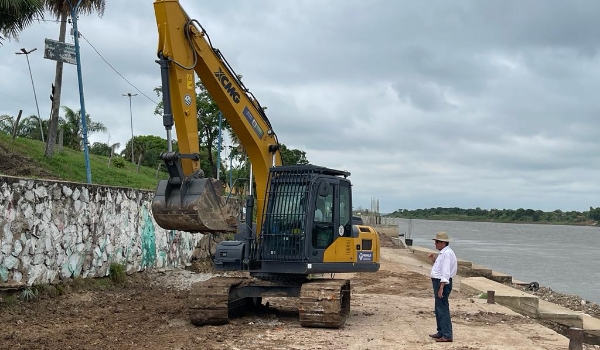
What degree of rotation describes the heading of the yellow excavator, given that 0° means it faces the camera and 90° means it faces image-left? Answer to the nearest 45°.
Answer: approximately 45°

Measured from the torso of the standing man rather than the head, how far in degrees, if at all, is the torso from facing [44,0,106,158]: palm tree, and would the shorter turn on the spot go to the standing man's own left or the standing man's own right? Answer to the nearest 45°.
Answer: approximately 45° to the standing man's own right

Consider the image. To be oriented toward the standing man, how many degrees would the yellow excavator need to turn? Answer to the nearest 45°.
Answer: approximately 135° to its left

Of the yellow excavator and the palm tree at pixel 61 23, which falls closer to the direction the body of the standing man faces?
the yellow excavator

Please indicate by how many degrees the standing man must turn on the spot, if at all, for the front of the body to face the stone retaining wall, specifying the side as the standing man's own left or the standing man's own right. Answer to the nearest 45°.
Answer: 0° — they already face it

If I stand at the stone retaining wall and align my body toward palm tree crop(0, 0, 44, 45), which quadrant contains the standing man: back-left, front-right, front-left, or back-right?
back-right

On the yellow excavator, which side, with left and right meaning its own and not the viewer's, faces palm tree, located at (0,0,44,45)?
right

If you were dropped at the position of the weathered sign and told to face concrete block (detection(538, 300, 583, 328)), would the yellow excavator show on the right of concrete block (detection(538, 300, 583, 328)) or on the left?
right

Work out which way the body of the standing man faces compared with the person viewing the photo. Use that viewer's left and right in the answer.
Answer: facing to the left of the viewer

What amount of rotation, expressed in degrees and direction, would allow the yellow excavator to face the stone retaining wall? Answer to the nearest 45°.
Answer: approximately 90° to its right

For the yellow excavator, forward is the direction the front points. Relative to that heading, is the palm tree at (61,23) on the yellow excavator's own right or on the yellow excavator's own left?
on the yellow excavator's own right
